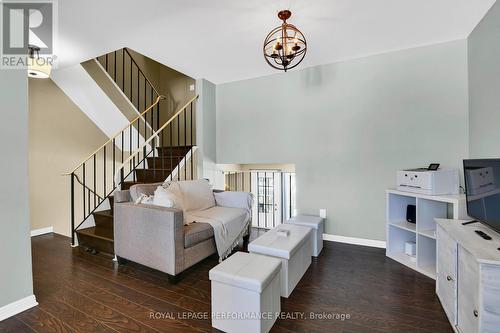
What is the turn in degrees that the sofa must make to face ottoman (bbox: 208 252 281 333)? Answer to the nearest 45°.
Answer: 0° — it already faces it

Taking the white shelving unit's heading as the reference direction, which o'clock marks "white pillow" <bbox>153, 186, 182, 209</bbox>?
The white pillow is roughly at 12 o'clock from the white shelving unit.

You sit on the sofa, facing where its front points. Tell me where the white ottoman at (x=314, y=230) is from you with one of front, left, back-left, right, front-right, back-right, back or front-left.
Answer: front-left

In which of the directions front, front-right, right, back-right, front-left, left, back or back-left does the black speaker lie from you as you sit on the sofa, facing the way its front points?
front-left

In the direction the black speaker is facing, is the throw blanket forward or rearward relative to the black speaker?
forward

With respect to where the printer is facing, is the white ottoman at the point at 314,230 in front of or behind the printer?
in front

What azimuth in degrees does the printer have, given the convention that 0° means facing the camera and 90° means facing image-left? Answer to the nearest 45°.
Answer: approximately 45°

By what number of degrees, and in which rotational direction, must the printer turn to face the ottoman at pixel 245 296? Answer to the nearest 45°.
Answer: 0° — it already faces it

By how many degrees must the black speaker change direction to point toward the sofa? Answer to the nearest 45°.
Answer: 0° — it already faces it

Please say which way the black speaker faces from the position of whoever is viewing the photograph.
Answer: facing the viewer and to the left of the viewer

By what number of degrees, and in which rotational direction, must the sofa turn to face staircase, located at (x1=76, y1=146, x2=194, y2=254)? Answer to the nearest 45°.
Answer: approximately 180°

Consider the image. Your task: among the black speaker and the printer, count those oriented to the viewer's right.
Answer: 0

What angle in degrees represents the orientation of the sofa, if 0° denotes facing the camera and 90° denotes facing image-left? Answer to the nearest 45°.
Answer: approximately 315°
